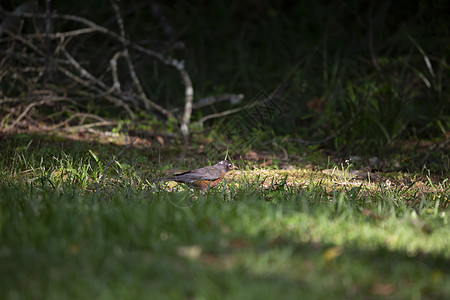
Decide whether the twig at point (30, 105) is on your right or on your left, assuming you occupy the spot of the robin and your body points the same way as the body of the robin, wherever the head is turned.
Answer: on your left

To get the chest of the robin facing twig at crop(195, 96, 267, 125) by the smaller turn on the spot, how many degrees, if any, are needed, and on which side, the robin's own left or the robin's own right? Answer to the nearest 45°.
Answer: approximately 90° to the robin's own left

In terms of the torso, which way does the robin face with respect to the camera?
to the viewer's right

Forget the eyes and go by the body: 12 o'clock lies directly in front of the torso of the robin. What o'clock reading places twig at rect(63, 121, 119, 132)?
The twig is roughly at 8 o'clock from the robin.
